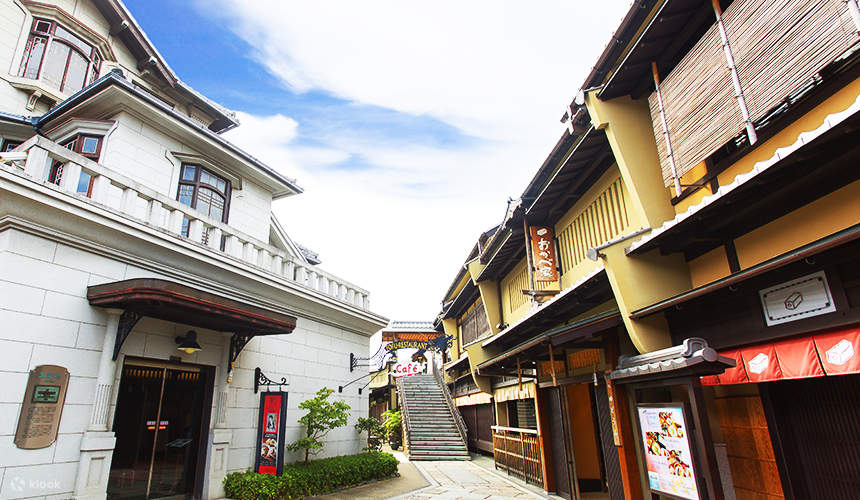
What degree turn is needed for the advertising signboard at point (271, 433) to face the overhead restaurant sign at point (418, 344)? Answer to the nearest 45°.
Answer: approximately 135° to its left

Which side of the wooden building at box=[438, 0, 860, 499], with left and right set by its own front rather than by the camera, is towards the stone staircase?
right

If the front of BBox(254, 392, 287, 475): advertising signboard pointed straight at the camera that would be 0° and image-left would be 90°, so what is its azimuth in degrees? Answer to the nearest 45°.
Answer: approximately 0°

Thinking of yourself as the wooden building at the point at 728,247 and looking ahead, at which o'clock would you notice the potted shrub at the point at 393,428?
The potted shrub is roughly at 3 o'clock from the wooden building.

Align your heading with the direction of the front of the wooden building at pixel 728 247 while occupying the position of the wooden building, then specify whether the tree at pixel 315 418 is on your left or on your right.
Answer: on your right

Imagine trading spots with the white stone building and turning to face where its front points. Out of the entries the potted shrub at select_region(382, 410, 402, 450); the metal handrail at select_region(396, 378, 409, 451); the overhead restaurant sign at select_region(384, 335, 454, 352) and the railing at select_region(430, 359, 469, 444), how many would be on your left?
4

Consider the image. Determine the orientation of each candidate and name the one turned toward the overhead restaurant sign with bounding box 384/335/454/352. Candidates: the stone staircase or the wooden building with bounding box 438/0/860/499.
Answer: the stone staircase

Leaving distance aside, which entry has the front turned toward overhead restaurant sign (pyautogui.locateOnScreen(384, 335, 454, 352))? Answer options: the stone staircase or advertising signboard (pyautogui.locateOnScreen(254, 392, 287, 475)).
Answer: the stone staircase

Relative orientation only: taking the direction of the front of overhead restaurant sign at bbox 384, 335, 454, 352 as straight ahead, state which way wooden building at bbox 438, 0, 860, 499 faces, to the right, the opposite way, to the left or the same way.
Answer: to the right
